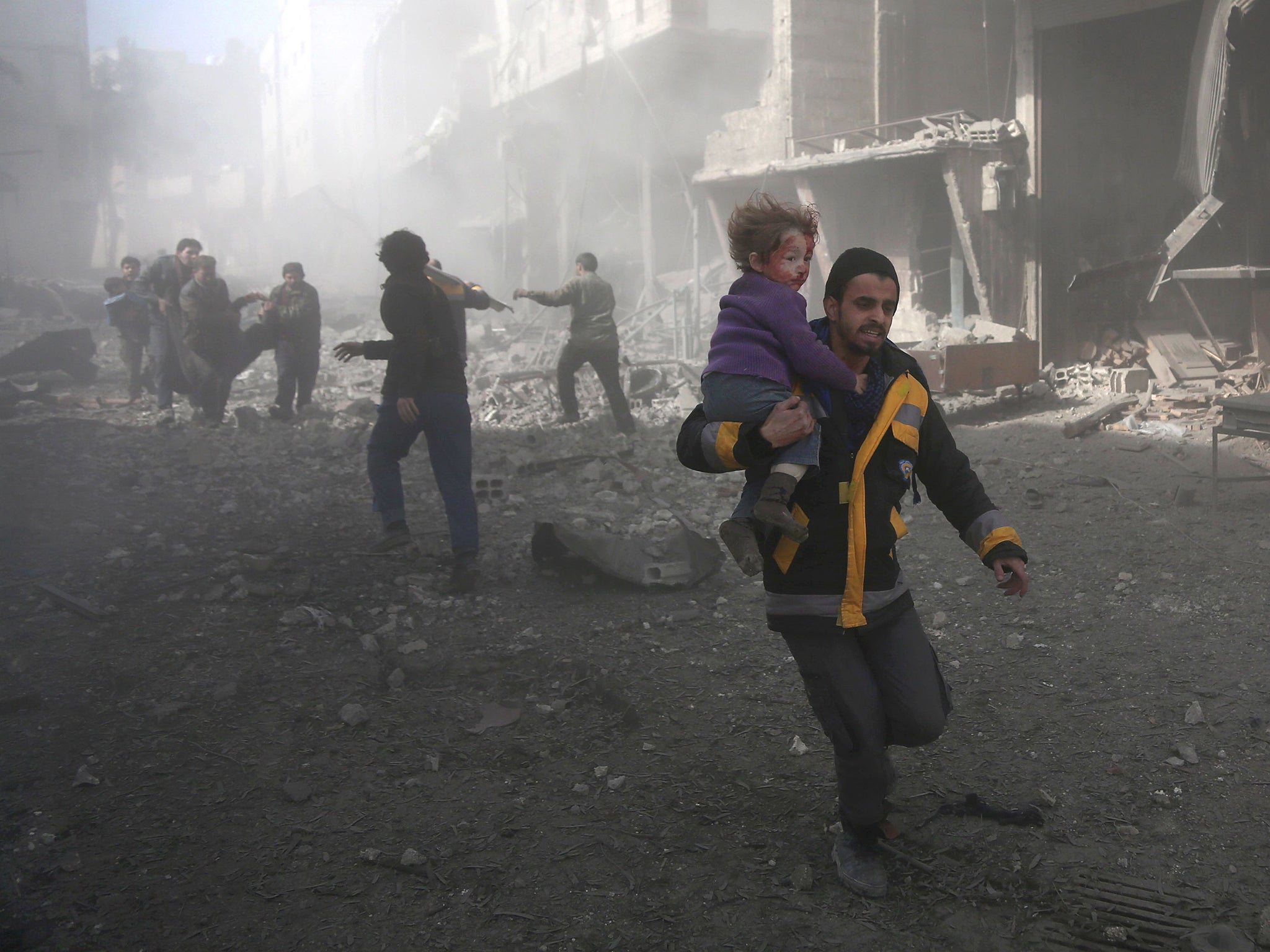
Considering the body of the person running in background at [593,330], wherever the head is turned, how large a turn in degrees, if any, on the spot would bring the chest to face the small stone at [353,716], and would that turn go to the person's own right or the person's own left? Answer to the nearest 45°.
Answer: approximately 135° to the person's own left

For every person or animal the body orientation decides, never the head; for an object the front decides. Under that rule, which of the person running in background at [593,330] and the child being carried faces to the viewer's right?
the child being carried

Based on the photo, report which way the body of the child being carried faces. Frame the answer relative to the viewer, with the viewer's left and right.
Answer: facing to the right of the viewer

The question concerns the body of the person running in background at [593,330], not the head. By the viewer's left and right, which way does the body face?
facing away from the viewer and to the left of the viewer

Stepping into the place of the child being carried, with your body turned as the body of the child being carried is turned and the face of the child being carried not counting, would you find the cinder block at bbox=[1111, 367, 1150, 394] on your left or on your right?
on your left

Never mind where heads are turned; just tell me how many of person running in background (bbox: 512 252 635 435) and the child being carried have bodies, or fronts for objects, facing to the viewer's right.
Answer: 1

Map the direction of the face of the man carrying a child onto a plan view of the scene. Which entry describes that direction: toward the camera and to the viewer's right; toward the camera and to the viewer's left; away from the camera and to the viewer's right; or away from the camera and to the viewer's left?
toward the camera and to the viewer's right

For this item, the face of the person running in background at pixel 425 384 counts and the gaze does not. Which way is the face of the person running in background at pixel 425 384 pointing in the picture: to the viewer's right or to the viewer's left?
to the viewer's left

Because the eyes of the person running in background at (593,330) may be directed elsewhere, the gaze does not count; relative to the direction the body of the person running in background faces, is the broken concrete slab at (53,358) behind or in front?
in front

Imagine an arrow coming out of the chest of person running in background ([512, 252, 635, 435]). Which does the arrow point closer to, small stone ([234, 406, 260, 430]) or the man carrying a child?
the small stone

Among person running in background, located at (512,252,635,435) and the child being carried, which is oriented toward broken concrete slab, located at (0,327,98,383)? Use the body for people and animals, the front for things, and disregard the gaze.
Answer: the person running in background
